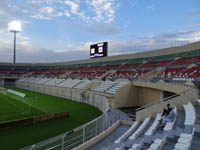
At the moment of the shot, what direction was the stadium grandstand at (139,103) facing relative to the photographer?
facing the viewer and to the left of the viewer
